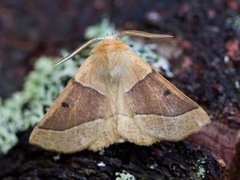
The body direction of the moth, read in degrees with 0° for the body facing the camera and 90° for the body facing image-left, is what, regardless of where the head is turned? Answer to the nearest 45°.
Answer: approximately 180°
